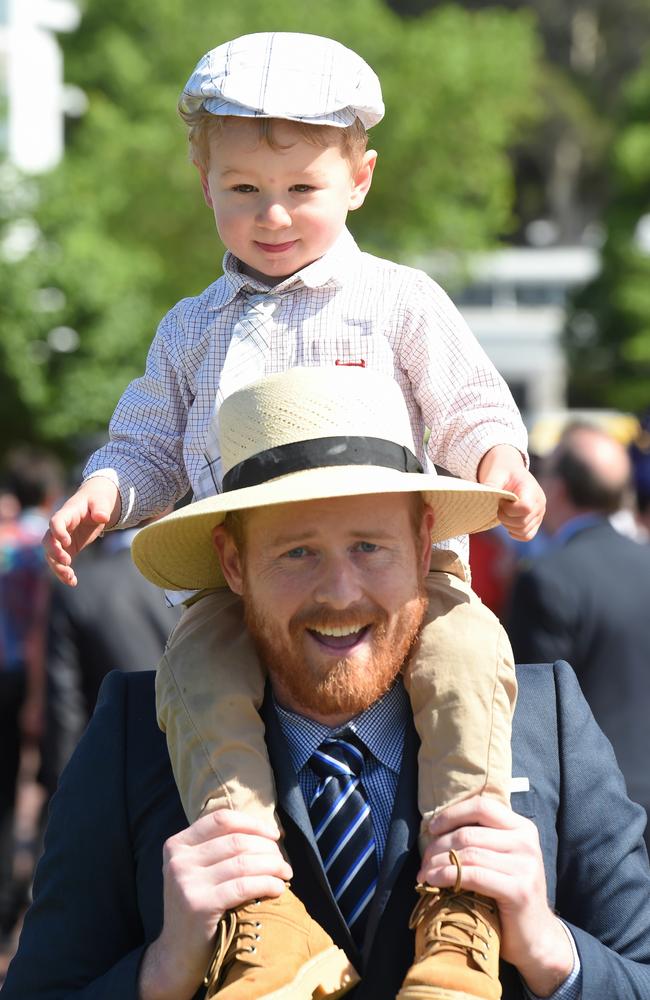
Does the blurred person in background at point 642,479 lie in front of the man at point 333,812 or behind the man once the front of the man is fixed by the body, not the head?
behind

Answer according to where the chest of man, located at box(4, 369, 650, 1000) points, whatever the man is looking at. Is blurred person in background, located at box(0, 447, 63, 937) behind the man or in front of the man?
behind

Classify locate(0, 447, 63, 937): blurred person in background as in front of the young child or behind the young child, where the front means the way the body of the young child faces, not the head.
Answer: behind

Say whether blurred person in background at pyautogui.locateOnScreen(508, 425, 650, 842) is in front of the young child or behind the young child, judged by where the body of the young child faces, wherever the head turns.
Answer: behind

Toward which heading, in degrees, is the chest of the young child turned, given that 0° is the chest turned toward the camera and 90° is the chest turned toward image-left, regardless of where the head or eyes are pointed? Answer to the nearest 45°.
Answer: approximately 0°

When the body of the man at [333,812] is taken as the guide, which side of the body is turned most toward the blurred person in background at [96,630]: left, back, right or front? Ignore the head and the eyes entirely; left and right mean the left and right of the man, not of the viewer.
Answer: back
